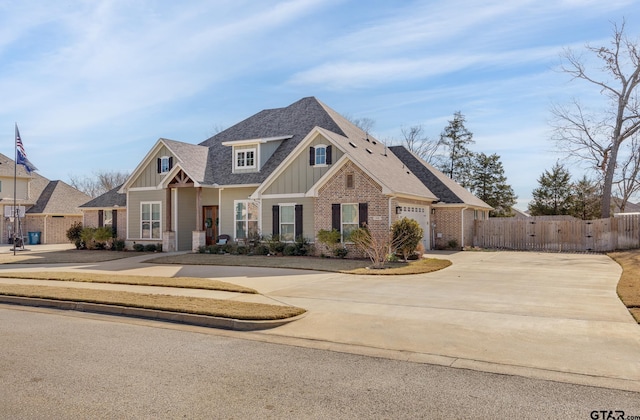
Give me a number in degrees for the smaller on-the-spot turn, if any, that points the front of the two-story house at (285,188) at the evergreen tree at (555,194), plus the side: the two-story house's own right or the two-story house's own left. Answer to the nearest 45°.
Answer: approximately 135° to the two-story house's own left

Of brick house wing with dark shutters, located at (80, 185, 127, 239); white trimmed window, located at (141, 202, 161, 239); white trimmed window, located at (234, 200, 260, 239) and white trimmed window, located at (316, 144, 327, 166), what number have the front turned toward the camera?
4

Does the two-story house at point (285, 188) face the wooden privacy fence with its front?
no

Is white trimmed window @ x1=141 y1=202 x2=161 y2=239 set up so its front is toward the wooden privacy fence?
no

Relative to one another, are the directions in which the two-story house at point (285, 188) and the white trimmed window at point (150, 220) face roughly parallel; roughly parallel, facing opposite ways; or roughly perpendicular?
roughly parallel

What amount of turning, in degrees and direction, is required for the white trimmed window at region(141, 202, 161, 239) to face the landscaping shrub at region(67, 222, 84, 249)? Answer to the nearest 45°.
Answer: approximately 135° to its right

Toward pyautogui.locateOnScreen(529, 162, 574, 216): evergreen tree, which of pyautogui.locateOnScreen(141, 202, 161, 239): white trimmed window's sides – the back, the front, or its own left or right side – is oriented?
left

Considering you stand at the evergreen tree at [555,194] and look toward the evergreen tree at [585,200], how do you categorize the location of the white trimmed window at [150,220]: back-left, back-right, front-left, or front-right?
back-right

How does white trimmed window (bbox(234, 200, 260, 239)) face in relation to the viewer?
toward the camera

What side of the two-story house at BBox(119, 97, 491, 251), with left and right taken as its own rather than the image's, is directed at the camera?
front

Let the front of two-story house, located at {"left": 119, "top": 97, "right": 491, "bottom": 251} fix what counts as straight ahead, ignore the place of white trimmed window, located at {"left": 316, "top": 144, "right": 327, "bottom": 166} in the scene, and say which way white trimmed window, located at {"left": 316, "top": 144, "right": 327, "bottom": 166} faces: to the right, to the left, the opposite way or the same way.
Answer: the same way

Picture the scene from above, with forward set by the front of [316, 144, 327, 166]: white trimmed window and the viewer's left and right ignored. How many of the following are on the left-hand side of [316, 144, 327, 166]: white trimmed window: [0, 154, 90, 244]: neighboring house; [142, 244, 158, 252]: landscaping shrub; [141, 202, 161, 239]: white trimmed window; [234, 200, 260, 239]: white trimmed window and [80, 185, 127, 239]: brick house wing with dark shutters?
0

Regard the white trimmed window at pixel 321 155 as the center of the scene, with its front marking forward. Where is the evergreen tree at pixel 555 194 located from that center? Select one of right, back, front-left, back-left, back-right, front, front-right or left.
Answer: back-left

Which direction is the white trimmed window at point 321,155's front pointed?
toward the camera
